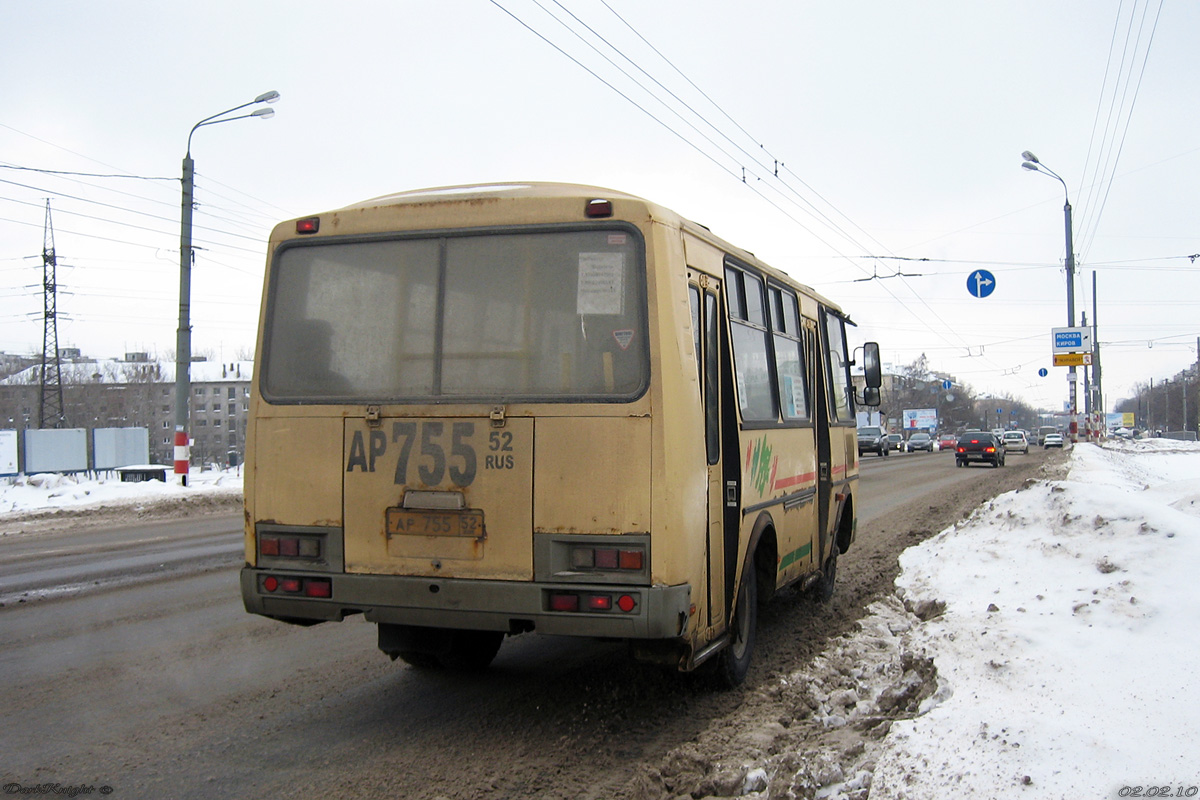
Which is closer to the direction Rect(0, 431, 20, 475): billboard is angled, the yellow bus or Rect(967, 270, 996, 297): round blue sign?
the yellow bus

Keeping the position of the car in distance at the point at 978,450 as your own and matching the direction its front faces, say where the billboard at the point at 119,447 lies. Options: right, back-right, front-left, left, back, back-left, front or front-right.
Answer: back-left

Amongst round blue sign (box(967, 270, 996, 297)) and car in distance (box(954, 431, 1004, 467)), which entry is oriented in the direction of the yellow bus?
the round blue sign

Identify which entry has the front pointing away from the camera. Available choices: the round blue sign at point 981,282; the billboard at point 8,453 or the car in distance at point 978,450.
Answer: the car in distance

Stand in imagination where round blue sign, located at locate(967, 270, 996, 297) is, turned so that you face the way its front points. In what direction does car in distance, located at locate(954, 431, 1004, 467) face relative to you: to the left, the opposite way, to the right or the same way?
the opposite way

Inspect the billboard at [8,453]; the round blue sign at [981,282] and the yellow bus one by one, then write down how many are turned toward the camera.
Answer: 2

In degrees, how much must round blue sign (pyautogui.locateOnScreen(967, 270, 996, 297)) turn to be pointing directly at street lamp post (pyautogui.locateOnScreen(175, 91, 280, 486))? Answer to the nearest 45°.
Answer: approximately 45° to its right

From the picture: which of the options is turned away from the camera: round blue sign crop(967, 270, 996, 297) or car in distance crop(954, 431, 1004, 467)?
the car in distance

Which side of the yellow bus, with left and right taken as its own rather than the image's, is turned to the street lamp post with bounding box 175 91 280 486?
left

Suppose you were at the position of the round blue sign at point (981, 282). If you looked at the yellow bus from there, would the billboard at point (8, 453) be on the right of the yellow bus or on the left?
right

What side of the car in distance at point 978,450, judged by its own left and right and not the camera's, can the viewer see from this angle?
back

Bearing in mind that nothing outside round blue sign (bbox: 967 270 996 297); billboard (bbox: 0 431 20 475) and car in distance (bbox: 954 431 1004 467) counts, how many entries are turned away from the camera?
1

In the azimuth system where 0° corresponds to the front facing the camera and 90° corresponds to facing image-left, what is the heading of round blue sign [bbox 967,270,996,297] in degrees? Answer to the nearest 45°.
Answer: approximately 0°

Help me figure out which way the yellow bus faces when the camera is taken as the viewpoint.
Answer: facing away from the viewer and to the right of the viewer

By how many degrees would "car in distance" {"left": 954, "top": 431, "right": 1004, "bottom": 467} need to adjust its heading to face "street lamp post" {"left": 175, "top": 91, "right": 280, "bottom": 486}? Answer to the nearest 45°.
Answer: approximately 135° to its left
